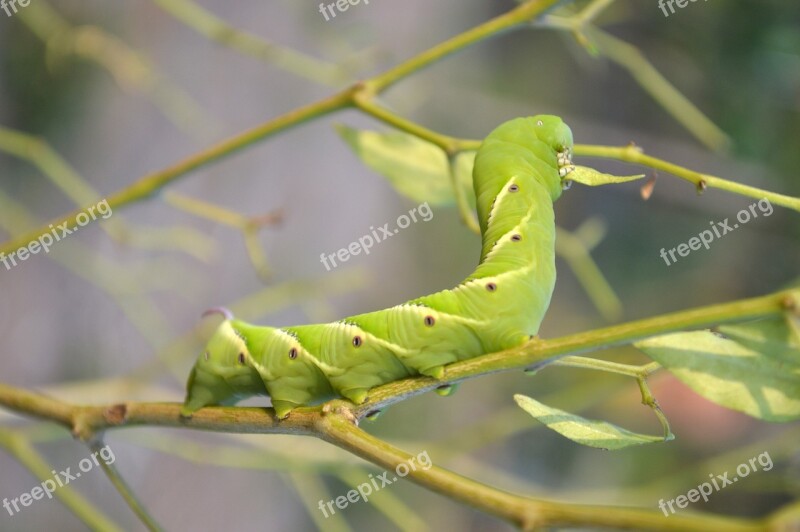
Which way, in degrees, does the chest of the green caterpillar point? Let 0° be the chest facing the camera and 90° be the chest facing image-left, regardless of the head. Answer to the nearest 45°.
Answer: approximately 270°
